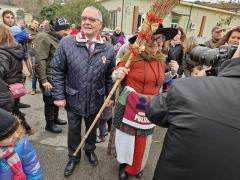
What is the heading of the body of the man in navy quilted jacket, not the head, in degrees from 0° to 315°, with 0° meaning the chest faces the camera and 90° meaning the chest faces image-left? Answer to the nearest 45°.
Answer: approximately 0°

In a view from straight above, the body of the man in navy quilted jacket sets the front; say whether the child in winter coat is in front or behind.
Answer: in front
